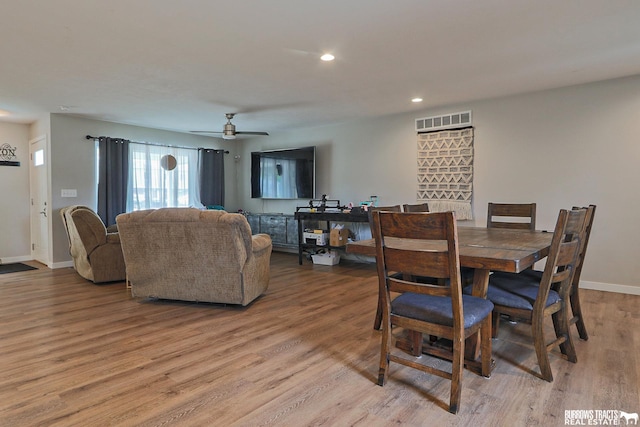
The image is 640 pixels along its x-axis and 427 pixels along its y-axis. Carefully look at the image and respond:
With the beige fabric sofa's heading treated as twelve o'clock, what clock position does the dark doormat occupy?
The dark doormat is roughly at 9 o'clock from the beige fabric sofa.

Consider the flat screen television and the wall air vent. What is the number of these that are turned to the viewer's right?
0

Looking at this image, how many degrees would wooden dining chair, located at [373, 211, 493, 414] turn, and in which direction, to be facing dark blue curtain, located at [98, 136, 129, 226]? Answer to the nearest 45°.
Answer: approximately 90° to its left

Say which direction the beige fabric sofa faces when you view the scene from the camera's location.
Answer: facing away from the viewer and to the right of the viewer

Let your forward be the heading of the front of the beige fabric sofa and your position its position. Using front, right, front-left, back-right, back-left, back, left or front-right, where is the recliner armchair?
left

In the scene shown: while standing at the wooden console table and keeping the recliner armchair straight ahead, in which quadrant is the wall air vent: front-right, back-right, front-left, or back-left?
back-left

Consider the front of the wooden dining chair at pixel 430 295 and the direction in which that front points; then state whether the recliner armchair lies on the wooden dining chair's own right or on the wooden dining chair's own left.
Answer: on the wooden dining chair's own left

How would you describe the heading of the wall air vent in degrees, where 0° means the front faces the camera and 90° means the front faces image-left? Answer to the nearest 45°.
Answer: approximately 45°

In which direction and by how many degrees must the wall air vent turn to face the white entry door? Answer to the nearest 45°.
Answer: approximately 45° to its right

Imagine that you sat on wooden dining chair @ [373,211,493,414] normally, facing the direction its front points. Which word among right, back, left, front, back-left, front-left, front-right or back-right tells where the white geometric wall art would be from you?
front-left

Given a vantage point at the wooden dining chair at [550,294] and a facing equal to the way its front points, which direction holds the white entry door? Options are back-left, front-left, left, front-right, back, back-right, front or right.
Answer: front-left

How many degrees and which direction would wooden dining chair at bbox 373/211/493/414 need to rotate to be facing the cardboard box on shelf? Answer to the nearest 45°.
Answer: approximately 45° to its left

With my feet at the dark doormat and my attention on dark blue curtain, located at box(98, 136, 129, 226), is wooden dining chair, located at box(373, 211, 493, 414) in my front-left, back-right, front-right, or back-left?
front-right

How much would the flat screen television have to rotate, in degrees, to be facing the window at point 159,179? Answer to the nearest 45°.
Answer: approximately 45° to its right

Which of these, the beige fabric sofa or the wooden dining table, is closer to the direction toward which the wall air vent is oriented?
the beige fabric sofa

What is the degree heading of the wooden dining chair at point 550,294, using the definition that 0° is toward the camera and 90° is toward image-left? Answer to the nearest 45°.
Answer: approximately 135°

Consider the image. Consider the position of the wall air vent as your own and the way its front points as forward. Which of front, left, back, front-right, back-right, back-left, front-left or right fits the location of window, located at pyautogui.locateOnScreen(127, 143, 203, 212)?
front-right

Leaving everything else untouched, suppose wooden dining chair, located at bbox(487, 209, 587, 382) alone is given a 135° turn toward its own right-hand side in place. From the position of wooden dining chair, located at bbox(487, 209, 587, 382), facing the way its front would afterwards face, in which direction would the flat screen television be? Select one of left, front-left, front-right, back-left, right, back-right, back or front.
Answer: back-left
